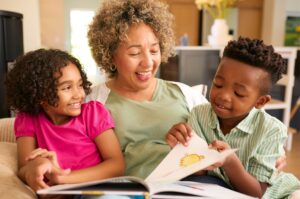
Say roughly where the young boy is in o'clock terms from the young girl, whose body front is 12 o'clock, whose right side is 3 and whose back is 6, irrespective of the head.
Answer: The young boy is roughly at 10 o'clock from the young girl.

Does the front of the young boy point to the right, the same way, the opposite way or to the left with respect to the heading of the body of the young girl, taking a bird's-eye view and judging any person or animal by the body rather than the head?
to the right

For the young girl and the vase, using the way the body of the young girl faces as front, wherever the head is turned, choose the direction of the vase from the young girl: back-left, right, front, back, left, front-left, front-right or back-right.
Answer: back-left

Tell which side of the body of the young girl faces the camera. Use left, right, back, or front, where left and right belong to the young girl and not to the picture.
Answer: front

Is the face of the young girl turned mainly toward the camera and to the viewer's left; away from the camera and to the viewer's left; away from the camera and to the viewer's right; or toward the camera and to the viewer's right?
toward the camera and to the viewer's right

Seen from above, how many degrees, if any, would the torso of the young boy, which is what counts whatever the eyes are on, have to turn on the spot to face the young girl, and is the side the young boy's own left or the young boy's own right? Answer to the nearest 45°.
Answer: approximately 45° to the young boy's own right

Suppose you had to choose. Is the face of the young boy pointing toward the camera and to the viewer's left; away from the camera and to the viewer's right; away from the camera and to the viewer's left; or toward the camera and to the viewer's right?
toward the camera and to the viewer's left

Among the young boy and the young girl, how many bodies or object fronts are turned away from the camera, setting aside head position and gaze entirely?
0

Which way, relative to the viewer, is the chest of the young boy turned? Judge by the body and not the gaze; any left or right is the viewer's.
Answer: facing the viewer and to the left of the viewer
